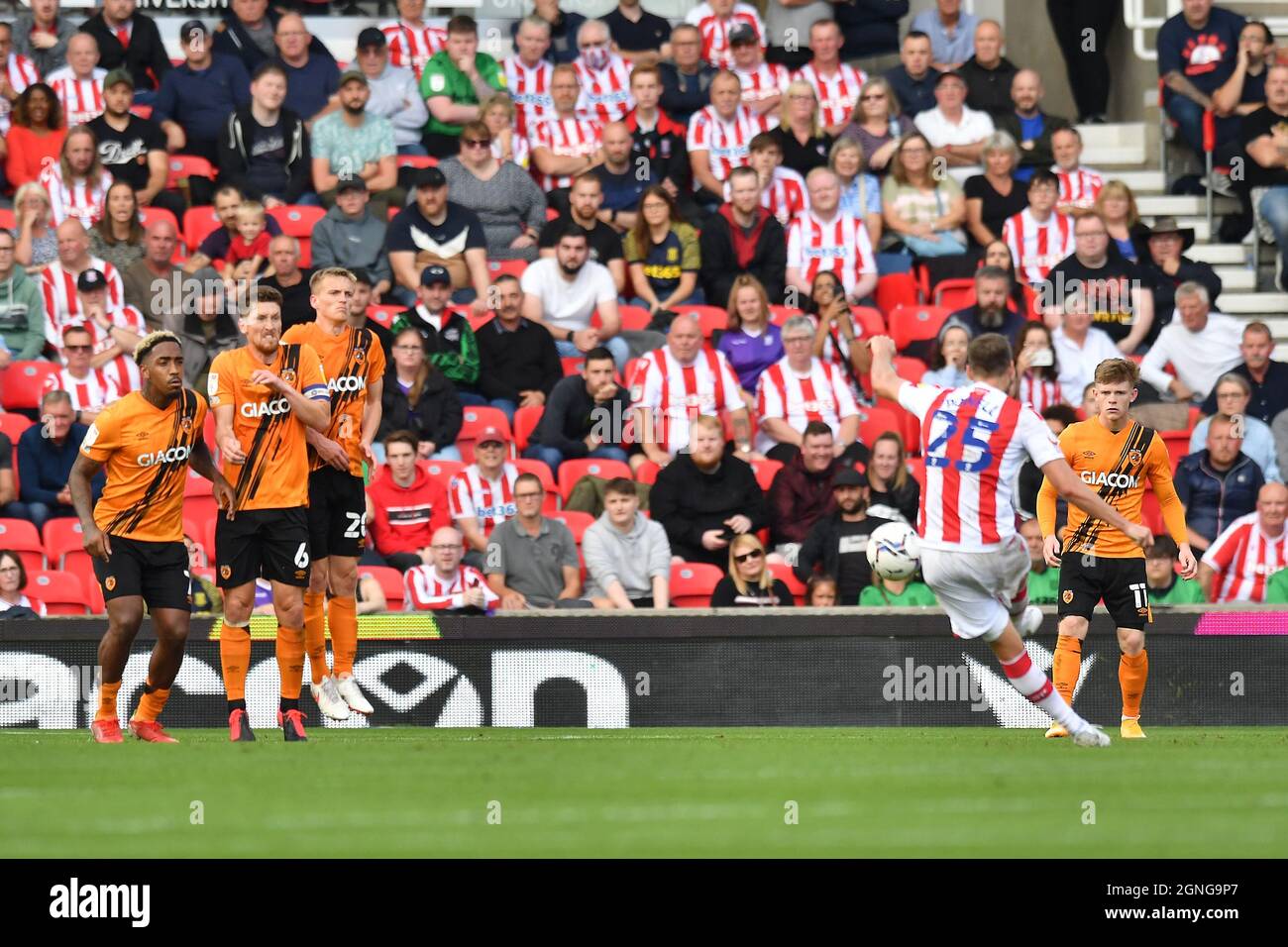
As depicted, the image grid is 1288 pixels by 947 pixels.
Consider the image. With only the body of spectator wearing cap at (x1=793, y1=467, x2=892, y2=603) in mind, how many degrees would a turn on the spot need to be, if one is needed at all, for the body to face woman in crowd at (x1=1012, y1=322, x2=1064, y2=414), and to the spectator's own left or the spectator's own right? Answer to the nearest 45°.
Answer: approximately 135° to the spectator's own left

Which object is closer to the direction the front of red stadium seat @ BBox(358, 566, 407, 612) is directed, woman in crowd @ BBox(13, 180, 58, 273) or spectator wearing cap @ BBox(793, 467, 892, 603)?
the spectator wearing cap

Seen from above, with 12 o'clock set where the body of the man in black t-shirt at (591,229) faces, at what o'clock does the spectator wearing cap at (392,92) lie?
The spectator wearing cap is roughly at 4 o'clock from the man in black t-shirt.

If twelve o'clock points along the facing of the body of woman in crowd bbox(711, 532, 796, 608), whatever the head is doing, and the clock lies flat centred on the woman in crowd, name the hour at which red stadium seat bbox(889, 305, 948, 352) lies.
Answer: The red stadium seat is roughly at 7 o'clock from the woman in crowd.

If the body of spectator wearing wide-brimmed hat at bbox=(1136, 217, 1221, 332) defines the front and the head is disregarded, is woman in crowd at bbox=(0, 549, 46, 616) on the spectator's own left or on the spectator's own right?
on the spectator's own right

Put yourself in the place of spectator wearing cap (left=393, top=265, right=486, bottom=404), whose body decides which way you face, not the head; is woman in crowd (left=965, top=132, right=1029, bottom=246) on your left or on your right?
on your left

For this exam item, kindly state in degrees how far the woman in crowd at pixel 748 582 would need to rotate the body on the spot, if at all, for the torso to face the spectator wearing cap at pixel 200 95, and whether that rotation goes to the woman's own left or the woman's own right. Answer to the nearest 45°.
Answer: approximately 135° to the woman's own right
